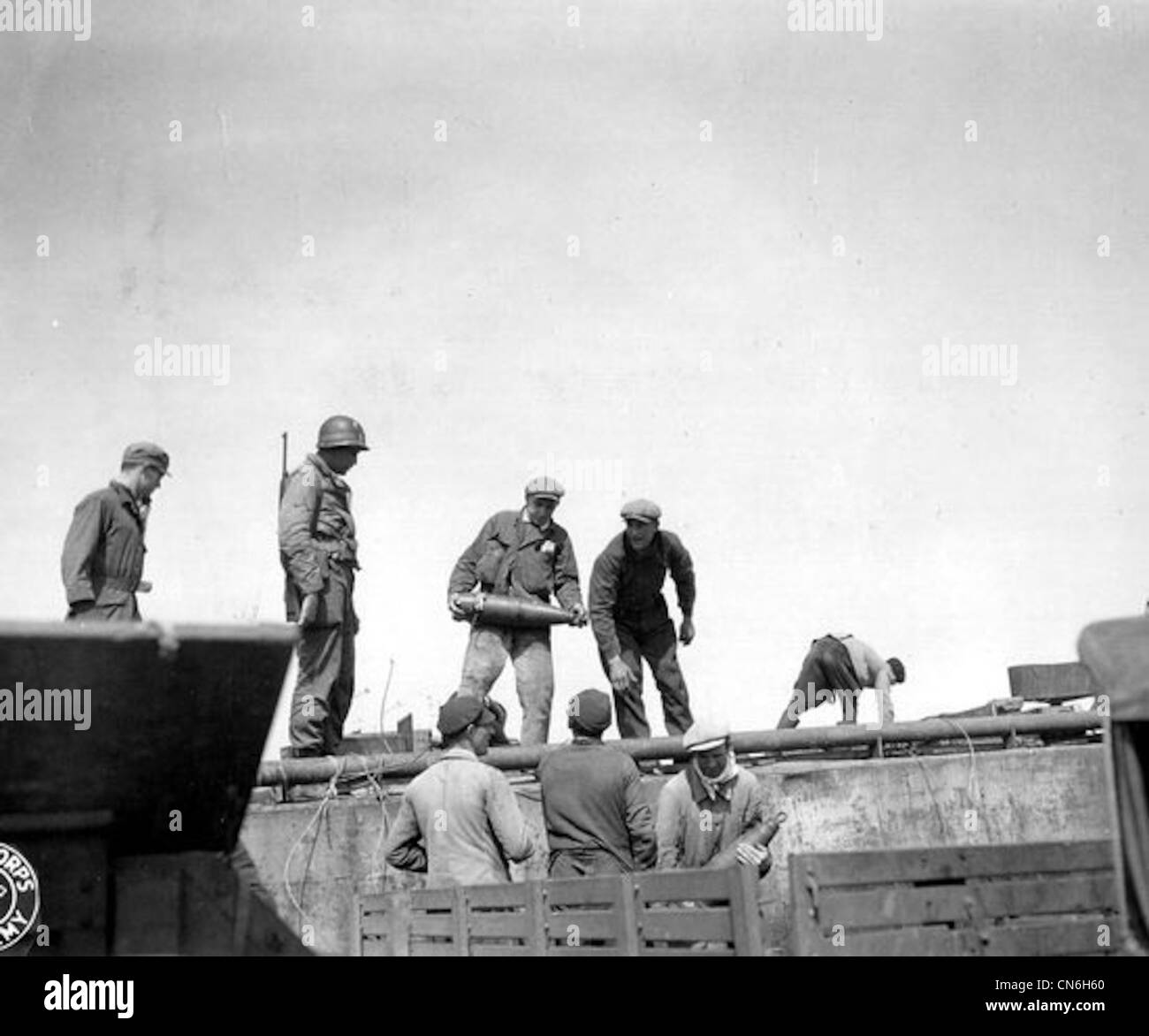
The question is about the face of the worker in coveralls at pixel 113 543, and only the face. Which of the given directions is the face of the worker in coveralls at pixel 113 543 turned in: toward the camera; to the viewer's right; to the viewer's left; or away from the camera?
to the viewer's right

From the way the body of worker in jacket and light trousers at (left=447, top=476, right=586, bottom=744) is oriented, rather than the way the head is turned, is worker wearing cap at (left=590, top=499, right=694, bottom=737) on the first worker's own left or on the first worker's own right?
on the first worker's own left

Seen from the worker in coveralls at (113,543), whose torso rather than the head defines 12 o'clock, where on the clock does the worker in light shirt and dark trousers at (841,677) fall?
the worker in light shirt and dark trousers at (841,677) is roughly at 11 o'clock from the worker in coveralls at (113,543).

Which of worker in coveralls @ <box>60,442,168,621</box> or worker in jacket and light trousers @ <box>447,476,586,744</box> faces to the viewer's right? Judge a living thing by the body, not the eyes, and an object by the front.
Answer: worker in coveralls @ <box>60,442,168,621</box>

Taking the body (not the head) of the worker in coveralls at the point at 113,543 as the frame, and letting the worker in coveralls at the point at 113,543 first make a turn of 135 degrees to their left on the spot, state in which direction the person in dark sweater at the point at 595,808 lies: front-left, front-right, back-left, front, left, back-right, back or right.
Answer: back

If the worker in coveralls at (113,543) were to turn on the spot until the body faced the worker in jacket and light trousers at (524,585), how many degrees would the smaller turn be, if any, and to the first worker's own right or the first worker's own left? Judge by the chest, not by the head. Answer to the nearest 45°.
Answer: approximately 45° to the first worker's own left

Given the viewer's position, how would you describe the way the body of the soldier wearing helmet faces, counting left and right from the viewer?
facing the viewer and to the right of the viewer

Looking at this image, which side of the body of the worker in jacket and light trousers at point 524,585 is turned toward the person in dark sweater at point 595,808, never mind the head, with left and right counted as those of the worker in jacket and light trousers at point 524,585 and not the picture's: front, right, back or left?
front

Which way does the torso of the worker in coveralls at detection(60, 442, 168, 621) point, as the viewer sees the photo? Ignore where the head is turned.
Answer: to the viewer's right

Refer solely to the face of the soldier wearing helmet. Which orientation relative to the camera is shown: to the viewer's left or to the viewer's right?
to the viewer's right

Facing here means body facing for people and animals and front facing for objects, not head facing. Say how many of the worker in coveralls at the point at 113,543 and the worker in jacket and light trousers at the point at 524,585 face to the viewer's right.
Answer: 1

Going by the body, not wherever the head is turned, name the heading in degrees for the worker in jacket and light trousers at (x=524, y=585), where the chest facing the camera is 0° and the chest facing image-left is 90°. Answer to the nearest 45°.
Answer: approximately 0°

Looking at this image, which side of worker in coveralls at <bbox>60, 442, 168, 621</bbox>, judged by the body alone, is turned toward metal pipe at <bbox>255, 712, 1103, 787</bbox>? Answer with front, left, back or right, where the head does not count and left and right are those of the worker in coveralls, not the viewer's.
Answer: front
